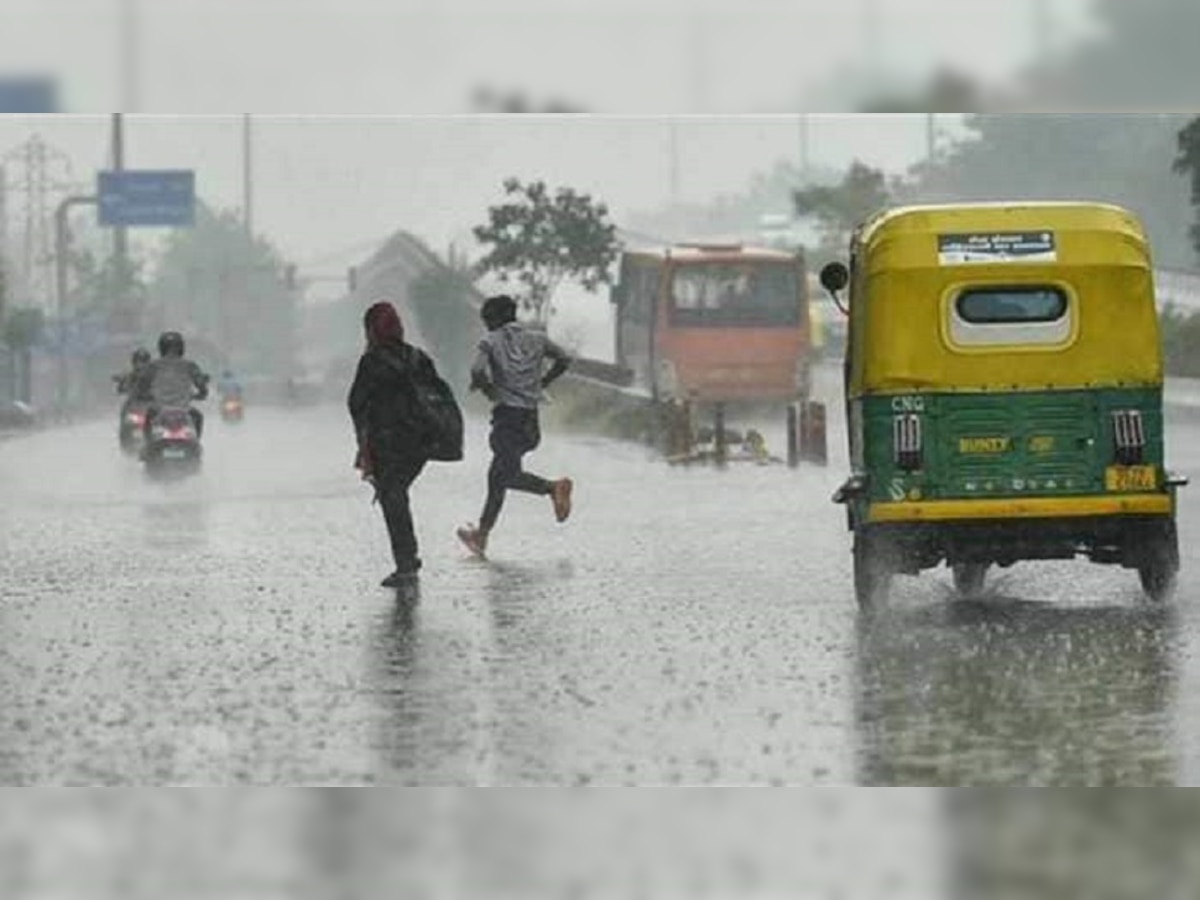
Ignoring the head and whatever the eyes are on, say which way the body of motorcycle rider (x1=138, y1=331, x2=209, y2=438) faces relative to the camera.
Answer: away from the camera

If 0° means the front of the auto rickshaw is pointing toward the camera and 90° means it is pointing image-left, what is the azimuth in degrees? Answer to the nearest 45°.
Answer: approximately 180°

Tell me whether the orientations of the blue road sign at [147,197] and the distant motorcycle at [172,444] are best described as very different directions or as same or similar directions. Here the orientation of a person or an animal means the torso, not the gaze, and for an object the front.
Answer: very different directions
